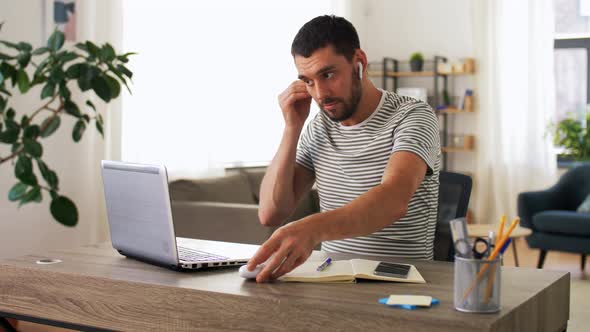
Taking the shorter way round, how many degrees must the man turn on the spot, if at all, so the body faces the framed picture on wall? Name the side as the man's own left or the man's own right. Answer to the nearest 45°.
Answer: approximately 90° to the man's own right

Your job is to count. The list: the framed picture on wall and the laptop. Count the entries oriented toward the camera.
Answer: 1

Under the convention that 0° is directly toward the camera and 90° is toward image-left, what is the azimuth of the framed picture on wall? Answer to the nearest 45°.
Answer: approximately 0°

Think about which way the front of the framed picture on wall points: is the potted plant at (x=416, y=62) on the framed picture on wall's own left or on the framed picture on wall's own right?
on the framed picture on wall's own left

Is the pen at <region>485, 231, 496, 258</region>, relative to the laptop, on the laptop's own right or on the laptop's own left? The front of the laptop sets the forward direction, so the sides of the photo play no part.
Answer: on the laptop's own right

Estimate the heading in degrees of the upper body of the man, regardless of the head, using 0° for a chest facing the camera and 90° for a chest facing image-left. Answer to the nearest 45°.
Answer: approximately 45°

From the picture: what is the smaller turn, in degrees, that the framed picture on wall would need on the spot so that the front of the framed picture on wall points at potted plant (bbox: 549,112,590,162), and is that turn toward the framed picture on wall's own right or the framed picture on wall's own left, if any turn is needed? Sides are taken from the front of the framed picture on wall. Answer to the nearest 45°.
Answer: approximately 90° to the framed picture on wall's own left

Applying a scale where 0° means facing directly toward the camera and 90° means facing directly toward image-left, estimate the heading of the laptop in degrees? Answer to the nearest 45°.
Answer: approximately 225°

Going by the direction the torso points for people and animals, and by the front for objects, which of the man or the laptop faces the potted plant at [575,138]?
the laptop

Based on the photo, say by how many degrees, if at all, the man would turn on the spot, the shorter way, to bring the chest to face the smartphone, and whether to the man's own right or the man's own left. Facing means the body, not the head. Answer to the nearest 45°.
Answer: approximately 45° to the man's own left

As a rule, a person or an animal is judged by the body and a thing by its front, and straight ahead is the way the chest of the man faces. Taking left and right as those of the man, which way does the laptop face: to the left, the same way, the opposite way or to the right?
the opposite way

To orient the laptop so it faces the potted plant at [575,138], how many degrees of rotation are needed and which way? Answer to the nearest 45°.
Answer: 0° — it already faces it
